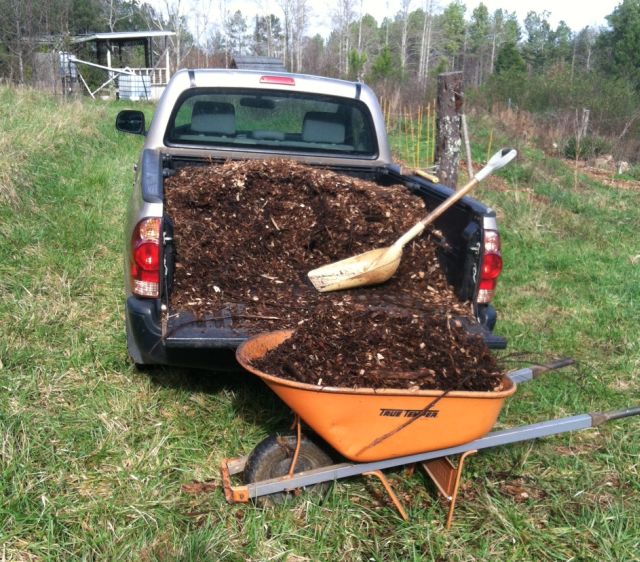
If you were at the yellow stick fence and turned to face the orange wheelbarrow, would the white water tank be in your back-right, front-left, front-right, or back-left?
back-right

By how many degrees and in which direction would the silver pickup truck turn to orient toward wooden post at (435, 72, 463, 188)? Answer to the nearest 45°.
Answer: approximately 45° to its right

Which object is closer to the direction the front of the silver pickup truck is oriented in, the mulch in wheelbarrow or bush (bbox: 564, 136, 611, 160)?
the bush

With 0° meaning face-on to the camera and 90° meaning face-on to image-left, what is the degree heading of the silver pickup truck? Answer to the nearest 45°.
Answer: approximately 180°

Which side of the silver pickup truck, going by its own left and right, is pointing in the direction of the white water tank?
front

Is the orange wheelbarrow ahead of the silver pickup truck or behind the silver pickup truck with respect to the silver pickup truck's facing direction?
behind

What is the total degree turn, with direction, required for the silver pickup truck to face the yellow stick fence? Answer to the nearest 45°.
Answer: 0° — it already faces it

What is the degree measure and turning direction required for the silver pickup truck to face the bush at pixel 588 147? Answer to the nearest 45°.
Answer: approximately 45° to its right

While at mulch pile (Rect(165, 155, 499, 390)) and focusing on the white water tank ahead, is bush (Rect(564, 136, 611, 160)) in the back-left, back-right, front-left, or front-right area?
front-right

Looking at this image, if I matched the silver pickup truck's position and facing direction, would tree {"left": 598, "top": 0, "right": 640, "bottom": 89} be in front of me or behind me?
in front

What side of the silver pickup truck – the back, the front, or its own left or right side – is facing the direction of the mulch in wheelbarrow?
back

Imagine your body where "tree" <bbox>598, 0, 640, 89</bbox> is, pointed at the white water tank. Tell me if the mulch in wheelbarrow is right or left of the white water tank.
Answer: left
